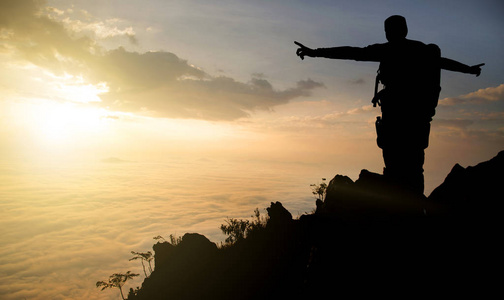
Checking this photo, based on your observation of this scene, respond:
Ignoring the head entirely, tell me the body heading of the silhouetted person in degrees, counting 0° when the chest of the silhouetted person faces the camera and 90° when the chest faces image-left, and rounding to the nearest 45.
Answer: approximately 135°
